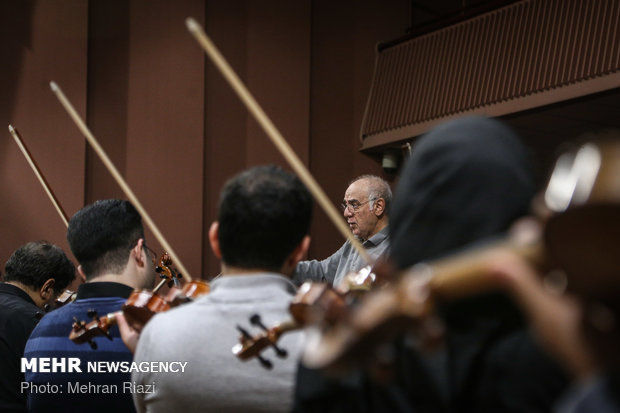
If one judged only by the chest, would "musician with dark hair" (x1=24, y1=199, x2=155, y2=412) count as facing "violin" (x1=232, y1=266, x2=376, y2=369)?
no

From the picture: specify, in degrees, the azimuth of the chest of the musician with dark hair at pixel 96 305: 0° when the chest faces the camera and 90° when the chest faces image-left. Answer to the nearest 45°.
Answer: approximately 225°

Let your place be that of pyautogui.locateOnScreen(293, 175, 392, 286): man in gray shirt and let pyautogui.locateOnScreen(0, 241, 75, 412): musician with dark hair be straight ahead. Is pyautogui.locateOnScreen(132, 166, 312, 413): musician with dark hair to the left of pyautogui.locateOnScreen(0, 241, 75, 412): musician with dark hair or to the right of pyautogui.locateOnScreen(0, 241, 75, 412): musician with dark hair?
left

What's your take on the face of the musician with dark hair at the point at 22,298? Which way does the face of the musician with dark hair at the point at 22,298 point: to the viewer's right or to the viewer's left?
to the viewer's right

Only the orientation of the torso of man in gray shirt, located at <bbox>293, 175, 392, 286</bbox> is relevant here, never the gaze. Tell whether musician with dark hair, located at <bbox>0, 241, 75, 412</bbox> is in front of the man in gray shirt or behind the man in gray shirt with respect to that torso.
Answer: in front

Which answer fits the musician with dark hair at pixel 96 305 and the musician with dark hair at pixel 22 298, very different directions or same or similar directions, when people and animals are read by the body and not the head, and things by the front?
same or similar directions

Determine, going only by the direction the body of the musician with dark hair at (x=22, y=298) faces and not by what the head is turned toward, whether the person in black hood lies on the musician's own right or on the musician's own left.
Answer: on the musician's own right

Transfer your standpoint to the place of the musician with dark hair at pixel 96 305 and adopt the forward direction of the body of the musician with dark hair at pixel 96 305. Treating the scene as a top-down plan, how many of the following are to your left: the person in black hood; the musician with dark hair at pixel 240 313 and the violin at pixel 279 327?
0

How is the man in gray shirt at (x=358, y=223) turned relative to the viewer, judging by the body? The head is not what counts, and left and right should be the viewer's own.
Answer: facing the viewer and to the left of the viewer

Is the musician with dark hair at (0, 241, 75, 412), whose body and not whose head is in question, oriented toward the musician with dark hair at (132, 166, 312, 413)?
no

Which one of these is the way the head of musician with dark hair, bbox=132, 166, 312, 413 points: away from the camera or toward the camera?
away from the camera

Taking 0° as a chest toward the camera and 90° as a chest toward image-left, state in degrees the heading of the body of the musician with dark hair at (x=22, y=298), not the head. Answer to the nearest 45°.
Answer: approximately 225°

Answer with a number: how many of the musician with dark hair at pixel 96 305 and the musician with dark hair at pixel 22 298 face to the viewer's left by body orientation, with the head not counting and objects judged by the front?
0

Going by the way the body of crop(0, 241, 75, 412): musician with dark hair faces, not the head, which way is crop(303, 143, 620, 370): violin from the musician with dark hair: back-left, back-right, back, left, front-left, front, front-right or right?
back-right
